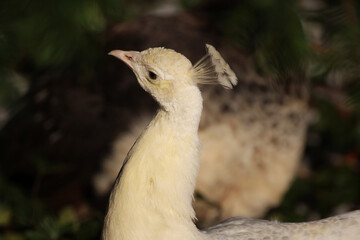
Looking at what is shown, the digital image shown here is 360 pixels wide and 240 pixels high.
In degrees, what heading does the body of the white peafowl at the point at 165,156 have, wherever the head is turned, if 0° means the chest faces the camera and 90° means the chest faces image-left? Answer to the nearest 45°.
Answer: approximately 90°
